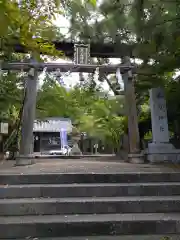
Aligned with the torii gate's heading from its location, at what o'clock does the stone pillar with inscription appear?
The stone pillar with inscription is roughly at 9 o'clock from the torii gate.

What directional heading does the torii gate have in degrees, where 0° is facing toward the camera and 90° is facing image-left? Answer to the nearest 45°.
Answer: approximately 0°
